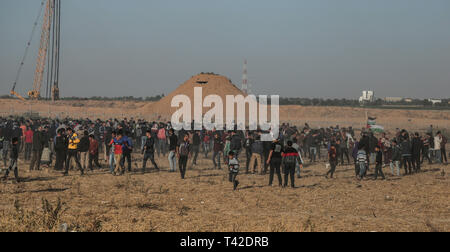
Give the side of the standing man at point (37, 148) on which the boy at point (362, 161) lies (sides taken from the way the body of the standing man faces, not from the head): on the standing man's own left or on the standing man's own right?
on the standing man's own right

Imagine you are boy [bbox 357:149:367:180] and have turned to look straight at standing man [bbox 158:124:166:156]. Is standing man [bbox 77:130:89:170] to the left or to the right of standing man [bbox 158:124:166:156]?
left

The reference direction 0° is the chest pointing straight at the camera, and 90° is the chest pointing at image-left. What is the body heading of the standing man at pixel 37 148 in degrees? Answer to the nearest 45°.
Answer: approximately 225°

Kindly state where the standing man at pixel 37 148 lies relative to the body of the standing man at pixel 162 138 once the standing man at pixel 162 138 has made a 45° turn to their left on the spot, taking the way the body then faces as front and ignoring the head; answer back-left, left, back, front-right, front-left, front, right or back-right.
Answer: left

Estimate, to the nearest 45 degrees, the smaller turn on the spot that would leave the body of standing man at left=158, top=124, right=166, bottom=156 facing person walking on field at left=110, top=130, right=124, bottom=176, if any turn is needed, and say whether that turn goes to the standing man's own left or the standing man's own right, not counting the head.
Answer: approximately 180°

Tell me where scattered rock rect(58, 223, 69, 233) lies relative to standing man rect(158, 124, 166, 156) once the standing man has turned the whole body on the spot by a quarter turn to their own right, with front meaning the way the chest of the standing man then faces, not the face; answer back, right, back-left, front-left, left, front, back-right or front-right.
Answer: right

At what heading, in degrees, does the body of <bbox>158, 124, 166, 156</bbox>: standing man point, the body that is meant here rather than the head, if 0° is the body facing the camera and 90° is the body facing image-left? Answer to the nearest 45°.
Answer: approximately 180°

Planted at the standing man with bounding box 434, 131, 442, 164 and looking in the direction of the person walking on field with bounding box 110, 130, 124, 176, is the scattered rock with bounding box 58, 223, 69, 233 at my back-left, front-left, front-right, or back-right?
front-left

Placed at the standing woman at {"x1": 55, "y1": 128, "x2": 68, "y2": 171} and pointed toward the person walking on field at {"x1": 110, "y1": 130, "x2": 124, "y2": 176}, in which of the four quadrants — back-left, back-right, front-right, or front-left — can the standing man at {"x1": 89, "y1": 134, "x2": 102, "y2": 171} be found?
front-left

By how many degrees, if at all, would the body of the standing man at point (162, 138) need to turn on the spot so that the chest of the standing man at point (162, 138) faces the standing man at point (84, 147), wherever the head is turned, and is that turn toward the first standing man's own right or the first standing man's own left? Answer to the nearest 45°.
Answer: approximately 135° to the first standing man's own left

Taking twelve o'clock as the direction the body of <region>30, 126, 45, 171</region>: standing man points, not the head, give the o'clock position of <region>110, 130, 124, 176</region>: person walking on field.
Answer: The person walking on field is roughly at 3 o'clock from the standing man.
